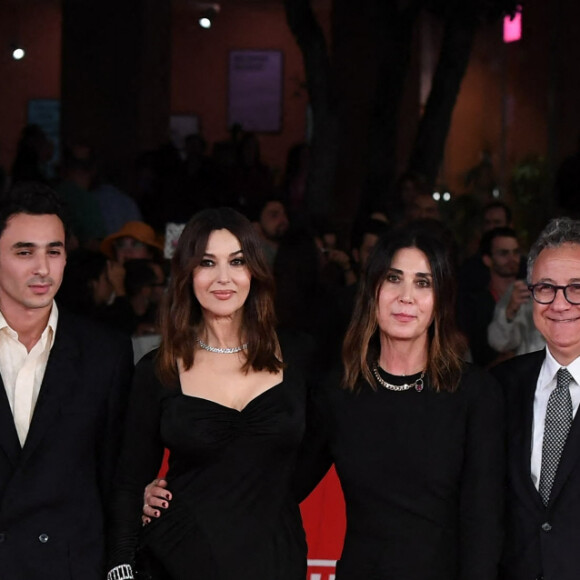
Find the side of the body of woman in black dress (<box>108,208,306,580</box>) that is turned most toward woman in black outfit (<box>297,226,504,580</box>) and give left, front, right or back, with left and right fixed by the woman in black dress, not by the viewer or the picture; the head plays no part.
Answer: left

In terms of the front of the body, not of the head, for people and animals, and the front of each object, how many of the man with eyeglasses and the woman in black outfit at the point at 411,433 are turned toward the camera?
2

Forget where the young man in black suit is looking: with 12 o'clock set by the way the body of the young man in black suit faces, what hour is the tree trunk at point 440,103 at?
The tree trunk is roughly at 7 o'clock from the young man in black suit.

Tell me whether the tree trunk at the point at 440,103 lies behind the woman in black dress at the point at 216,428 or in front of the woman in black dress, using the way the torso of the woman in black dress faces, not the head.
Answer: behind

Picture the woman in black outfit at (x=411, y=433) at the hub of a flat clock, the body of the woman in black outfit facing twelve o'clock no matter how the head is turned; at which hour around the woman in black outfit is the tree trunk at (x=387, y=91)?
The tree trunk is roughly at 6 o'clock from the woman in black outfit.

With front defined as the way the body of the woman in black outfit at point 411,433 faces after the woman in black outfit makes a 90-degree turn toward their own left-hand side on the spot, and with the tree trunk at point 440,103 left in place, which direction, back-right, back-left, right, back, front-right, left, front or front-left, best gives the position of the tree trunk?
left

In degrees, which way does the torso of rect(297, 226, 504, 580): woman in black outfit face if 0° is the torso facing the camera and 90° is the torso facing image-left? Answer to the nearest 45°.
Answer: approximately 0°
